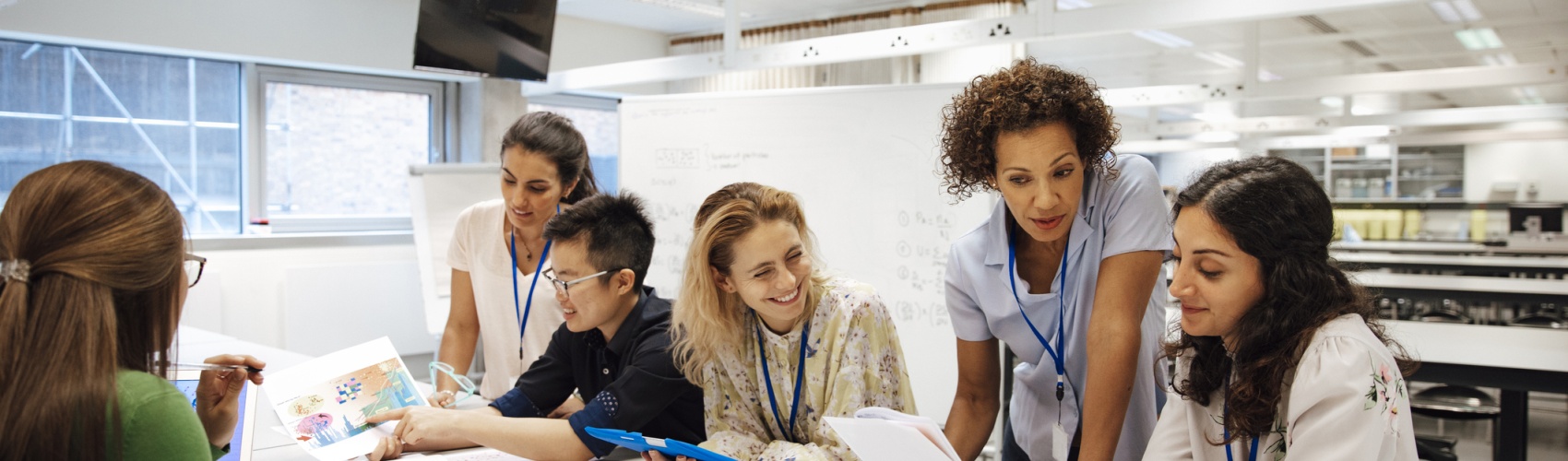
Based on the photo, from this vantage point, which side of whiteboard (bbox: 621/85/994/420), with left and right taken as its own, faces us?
front

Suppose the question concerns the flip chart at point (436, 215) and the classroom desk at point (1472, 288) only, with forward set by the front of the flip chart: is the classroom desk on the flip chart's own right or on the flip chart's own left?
on the flip chart's own left

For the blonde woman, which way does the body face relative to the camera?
toward the camera

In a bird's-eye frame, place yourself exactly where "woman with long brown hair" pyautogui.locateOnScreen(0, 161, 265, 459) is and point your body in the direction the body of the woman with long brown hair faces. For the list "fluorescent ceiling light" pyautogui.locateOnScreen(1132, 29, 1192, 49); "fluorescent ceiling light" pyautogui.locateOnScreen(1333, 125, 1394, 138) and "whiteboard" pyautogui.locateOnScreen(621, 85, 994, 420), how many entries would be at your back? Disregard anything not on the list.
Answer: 0

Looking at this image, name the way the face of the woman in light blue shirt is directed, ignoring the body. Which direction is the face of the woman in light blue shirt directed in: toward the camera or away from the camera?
toward the camera

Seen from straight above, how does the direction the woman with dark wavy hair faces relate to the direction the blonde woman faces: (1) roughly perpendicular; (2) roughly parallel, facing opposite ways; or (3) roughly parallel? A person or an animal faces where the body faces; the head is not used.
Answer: roughly perpendicular

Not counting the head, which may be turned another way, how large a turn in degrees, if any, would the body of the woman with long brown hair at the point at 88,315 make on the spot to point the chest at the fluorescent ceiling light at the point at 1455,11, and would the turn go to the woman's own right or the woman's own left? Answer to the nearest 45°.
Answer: approximately 45° to the woman's own right

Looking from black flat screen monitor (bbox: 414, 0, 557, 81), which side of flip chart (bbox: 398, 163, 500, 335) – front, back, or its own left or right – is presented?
front

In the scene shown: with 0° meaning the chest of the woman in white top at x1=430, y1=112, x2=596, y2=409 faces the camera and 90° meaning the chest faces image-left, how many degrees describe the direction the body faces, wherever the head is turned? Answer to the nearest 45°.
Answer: approximately 0°

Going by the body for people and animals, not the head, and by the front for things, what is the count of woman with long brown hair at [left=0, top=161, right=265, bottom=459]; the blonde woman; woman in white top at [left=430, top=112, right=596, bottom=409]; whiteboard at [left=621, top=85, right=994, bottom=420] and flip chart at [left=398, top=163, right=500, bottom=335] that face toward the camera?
4

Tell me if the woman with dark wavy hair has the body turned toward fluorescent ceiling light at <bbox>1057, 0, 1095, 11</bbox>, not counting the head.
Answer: no

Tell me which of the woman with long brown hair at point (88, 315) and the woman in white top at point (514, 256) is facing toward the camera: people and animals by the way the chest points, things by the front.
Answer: the woman in white top

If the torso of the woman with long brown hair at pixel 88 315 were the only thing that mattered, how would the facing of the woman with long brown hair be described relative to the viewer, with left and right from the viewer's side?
facing away from the viewer and to the right of the viewer

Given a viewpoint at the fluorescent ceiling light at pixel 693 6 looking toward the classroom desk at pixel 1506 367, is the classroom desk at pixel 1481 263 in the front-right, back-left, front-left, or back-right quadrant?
front-left

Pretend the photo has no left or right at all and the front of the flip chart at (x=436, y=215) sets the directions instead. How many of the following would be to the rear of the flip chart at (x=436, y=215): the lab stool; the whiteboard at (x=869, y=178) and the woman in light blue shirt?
0

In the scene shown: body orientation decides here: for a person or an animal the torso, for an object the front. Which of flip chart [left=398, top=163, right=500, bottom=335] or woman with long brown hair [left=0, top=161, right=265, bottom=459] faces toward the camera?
the flip chart

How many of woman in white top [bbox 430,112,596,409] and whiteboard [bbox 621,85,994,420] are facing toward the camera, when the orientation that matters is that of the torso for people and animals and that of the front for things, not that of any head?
2
